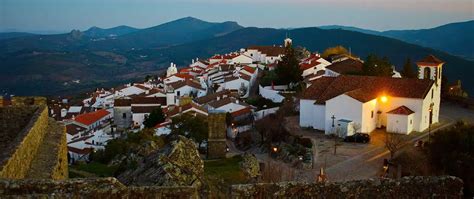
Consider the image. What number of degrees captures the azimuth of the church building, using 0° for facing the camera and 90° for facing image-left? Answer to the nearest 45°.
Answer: approximately 315°

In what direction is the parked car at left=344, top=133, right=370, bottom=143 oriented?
to the viewer's left

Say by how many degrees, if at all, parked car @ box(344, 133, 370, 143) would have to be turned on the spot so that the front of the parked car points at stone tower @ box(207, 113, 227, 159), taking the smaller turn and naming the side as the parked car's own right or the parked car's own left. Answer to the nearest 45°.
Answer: approximately 45° to the parked car's own left

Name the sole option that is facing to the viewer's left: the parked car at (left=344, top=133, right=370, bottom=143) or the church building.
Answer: the parked car

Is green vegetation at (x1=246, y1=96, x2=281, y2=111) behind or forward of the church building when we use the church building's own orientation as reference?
behind

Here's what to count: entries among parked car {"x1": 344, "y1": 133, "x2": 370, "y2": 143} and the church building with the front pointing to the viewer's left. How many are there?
1

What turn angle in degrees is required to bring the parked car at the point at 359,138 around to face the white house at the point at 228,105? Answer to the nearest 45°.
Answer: approximately 45° to its right

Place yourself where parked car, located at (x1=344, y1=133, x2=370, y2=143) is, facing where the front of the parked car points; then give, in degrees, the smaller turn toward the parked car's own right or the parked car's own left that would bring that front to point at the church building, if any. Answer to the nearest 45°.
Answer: approximately 90° to the parked car's own right

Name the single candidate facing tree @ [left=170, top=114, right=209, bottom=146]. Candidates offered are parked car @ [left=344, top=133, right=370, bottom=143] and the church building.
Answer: the parked car

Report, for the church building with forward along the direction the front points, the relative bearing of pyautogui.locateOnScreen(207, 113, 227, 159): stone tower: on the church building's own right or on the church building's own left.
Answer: on the church building's own right

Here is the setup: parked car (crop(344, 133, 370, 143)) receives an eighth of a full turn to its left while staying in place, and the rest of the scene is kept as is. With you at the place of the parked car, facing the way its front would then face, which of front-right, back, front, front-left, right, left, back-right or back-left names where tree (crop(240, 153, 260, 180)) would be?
front-left

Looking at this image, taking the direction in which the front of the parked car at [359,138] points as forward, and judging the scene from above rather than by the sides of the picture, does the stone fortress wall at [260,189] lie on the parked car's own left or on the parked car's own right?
on the parked car's own left
